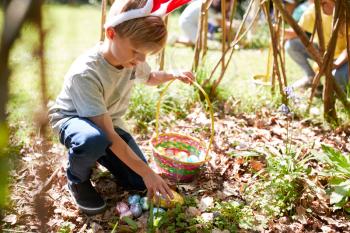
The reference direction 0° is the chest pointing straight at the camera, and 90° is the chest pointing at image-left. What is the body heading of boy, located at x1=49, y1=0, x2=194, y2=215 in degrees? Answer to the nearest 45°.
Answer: approximately 315°

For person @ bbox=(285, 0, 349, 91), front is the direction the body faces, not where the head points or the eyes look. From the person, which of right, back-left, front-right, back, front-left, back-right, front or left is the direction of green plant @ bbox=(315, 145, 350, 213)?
front-left

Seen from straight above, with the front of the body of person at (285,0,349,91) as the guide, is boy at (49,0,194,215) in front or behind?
in front

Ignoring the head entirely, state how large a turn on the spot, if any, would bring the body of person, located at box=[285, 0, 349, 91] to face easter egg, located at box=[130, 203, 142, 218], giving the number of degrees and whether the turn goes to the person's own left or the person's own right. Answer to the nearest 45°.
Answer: approximately 45° to the person's own left

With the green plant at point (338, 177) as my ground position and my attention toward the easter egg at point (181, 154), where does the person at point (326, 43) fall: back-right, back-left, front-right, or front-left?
front-right

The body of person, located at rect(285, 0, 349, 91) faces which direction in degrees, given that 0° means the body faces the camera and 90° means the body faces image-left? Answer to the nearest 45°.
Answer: approximately 45°

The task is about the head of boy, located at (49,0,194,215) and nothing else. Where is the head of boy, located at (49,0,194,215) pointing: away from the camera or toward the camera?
toward the camera

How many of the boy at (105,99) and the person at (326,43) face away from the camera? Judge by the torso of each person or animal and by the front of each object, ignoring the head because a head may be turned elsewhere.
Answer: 0

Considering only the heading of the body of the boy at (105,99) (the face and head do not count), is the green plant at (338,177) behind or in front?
in front

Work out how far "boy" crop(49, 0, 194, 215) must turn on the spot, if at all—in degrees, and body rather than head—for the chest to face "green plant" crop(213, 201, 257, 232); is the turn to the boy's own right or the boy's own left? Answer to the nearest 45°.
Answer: approximately 45° to the boy's own left
